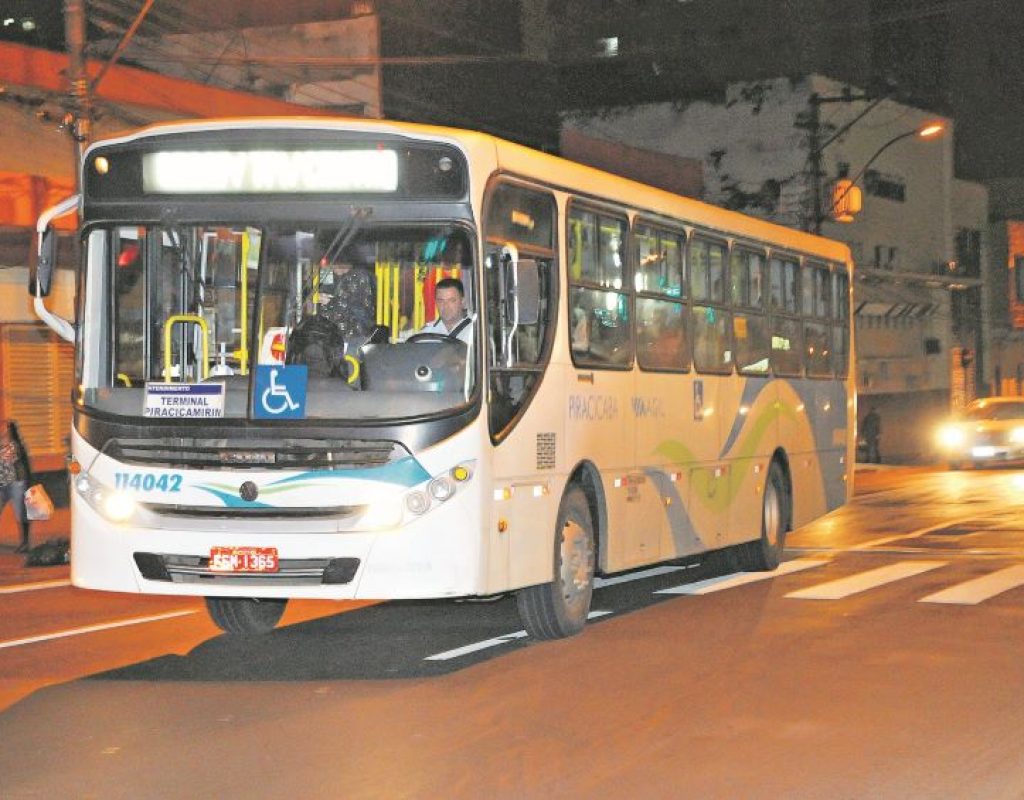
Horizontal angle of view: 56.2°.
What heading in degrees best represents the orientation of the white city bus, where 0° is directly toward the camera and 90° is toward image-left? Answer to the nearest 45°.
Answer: approximately 45°

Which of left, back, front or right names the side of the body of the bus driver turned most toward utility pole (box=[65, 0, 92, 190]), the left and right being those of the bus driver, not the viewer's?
right

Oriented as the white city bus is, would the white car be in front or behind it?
behind

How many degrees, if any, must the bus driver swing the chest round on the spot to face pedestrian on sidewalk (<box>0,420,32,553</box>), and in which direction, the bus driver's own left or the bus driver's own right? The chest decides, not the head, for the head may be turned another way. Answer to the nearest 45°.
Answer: approximately 90° to the bus driver's own right

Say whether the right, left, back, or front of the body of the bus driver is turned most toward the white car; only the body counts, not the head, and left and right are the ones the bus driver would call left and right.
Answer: back

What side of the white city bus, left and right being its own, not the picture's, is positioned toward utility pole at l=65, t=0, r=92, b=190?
right
